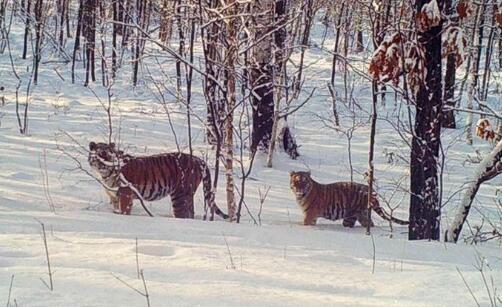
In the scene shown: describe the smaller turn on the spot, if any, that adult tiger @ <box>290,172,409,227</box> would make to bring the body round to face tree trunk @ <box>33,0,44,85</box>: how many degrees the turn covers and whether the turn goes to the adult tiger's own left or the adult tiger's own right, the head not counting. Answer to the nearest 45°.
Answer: approximately 45° to the adult tiger's own right

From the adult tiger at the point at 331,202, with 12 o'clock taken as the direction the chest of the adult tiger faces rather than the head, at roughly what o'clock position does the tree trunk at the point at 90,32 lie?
The tree trunk is roughly at 2 o'clock from the adult tiger.

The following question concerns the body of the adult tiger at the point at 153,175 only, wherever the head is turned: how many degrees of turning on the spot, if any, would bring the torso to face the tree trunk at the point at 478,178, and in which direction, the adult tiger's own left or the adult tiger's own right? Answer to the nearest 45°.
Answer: approximately 135° to the adult tiger's own left

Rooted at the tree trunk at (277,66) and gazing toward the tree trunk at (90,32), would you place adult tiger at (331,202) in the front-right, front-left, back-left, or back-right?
back-left

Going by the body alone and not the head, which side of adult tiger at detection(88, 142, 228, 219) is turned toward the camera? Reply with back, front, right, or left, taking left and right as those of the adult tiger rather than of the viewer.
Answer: left

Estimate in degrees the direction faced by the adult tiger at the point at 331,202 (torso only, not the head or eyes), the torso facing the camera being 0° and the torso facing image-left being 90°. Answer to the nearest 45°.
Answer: approximately 90°

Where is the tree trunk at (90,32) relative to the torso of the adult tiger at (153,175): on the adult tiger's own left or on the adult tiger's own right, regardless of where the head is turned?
on the adult tiger's own right

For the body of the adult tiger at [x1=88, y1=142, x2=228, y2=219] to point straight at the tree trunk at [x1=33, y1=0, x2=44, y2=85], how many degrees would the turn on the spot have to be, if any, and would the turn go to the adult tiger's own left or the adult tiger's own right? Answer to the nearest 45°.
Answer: approximately 90° to the adult tiger's own right

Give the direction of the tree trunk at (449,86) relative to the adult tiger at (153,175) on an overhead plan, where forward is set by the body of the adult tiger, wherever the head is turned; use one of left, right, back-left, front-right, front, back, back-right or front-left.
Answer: back-right

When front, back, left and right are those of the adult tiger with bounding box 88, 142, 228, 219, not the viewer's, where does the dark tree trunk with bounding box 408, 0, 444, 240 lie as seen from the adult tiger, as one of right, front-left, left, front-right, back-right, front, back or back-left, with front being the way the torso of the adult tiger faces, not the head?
back-left

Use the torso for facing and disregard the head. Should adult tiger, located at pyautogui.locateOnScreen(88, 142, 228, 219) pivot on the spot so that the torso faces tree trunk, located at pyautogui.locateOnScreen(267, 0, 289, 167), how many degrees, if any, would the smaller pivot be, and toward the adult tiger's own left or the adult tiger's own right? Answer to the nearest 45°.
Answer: approximately 135° to the adult tiger's own right

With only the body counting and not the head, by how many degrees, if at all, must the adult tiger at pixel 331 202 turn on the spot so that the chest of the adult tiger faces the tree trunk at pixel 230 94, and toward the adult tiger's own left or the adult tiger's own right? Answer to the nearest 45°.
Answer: approximately 45° to the adult tiger's own left
